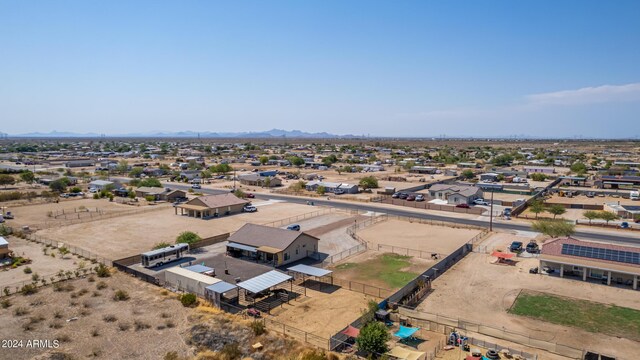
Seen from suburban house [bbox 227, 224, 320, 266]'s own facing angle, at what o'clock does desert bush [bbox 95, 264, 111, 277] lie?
The desert bush is roughly at 7 o'clock from the suburban house.

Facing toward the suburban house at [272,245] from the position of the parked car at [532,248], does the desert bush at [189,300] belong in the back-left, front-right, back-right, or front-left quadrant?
front-left

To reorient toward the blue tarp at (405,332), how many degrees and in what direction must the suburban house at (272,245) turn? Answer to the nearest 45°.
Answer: approximately 90° to its right

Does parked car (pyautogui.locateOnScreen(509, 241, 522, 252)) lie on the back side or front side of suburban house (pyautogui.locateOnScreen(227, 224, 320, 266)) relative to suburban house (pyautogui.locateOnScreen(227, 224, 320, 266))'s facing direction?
on the front side

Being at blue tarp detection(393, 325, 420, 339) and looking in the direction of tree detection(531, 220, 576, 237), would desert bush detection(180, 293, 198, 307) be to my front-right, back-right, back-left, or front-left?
back-left

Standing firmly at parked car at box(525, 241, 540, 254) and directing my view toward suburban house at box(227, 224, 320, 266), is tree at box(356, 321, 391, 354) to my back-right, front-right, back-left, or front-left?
front-left

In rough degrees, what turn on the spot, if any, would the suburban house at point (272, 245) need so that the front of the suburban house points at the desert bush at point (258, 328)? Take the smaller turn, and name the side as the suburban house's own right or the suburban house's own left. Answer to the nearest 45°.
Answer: approximately 135° to the suburban house's own right

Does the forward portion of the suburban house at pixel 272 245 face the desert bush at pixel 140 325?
no

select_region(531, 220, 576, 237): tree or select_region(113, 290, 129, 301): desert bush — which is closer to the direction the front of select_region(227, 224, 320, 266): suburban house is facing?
the tree

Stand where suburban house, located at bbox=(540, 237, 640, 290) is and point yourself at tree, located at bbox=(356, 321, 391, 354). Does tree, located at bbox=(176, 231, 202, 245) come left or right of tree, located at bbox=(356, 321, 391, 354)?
right

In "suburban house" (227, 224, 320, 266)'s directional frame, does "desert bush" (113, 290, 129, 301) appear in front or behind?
behind
